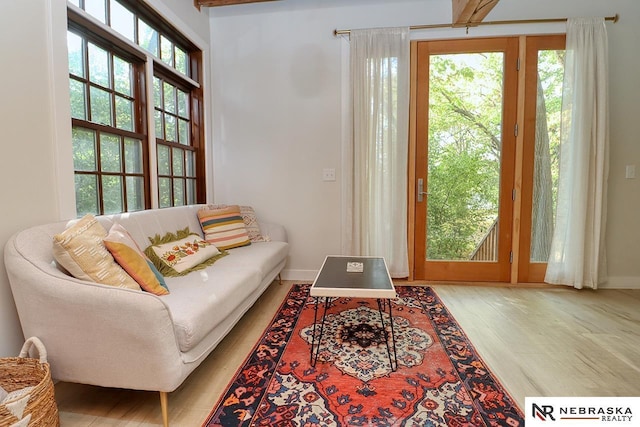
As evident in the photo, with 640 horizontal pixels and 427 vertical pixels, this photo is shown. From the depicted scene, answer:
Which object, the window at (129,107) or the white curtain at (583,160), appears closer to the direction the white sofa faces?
the white curtain

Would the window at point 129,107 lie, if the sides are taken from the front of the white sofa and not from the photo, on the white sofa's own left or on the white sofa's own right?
on the white sofa's own left

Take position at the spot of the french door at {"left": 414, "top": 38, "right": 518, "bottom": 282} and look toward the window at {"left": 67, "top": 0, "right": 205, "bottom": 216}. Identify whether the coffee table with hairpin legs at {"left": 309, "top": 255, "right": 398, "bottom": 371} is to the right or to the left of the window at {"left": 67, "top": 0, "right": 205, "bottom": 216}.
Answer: left

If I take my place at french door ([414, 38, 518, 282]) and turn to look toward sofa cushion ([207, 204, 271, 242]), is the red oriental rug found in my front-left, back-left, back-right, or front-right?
front-left

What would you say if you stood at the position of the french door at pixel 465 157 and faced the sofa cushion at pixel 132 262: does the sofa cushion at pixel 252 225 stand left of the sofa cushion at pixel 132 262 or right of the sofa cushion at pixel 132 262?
right
